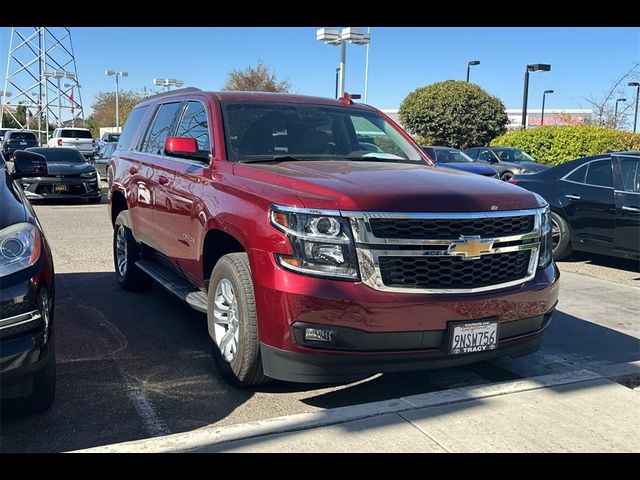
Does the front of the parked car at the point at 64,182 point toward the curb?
yes

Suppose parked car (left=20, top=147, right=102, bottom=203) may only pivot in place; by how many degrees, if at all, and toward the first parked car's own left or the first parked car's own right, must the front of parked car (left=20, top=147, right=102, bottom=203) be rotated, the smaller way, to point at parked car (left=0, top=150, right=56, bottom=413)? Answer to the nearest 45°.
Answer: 0° — it already faces it

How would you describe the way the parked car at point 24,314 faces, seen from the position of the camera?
facing the viewer

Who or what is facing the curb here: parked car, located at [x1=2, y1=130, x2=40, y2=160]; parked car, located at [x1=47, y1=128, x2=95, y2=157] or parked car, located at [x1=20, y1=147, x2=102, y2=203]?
parked car, located at [x1=20, y1=147, x2=102, y2=203]

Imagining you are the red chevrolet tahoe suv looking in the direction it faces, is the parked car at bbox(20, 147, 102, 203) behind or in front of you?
behind

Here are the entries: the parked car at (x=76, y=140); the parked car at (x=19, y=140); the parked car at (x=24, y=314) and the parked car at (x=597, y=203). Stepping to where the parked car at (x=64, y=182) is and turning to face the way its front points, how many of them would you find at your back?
2
